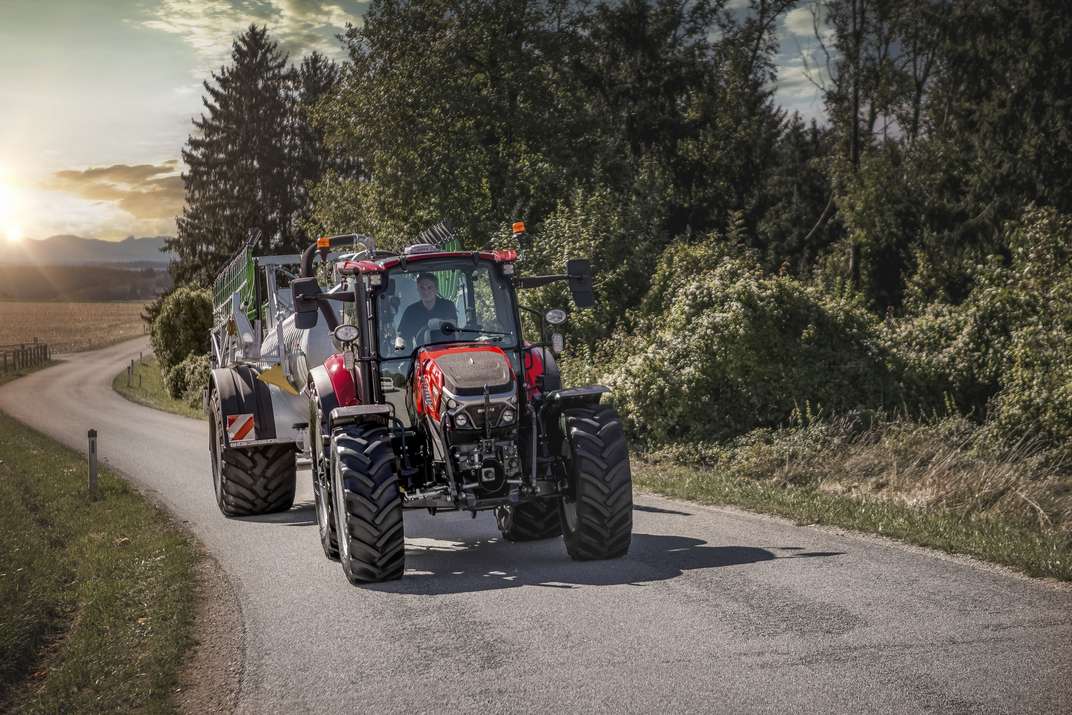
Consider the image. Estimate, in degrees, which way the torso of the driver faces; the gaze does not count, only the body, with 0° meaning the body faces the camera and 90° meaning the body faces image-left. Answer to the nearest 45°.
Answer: approximately 0°

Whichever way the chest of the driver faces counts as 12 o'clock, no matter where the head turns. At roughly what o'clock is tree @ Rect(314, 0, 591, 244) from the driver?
The tree is roughly at 6 o'clock from the driver.

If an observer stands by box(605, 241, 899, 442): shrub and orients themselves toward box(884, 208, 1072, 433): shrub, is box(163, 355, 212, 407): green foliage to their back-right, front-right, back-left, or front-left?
back-left

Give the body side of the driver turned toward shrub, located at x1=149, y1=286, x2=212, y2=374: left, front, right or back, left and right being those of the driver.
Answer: back

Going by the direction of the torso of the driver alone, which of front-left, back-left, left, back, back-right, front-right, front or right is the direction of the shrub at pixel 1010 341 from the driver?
back-left

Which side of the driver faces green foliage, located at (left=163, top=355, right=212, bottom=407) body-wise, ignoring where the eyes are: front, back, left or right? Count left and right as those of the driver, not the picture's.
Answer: back

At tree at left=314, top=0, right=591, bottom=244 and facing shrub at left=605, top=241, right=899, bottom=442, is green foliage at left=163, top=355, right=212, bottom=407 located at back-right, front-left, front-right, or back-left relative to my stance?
back-right

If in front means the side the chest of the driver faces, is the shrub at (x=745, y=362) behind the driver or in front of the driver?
behind
